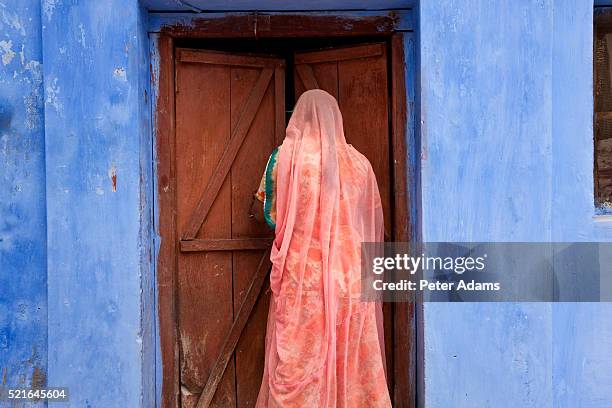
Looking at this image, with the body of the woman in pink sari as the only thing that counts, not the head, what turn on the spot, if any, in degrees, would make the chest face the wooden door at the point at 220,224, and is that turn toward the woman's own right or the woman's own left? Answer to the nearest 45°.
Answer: approximately 45° to the woman's own left

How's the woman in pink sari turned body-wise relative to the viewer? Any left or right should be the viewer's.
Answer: facing away from the viewer

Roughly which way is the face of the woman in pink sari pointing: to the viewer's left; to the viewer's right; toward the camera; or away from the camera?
away from the camera
